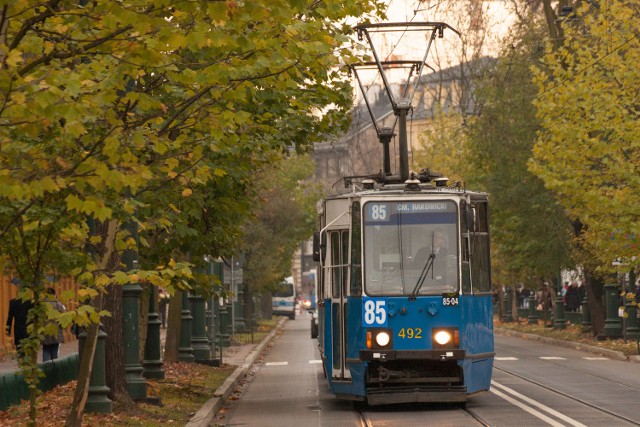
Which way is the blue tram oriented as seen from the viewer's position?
toward the camera

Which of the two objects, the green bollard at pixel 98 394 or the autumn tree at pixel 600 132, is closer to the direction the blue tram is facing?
the green bollard

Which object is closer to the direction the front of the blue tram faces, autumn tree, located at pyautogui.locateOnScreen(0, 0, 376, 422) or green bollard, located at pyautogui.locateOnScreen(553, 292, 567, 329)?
the autumn tree

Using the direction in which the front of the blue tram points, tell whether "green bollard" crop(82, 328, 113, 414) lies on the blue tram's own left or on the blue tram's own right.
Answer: on the blue tram's own right

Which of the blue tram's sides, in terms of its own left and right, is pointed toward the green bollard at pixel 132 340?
right

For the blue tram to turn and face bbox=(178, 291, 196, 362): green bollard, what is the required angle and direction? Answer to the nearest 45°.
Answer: approximately 135° to its right

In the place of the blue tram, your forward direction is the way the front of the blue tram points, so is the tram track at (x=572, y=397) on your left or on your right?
on your left

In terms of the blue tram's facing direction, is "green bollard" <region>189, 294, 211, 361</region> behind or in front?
behind

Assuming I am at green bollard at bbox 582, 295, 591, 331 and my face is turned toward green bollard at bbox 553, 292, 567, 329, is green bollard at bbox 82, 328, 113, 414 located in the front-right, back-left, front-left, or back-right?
back-left

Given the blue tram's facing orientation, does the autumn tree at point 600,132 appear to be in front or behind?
behind
